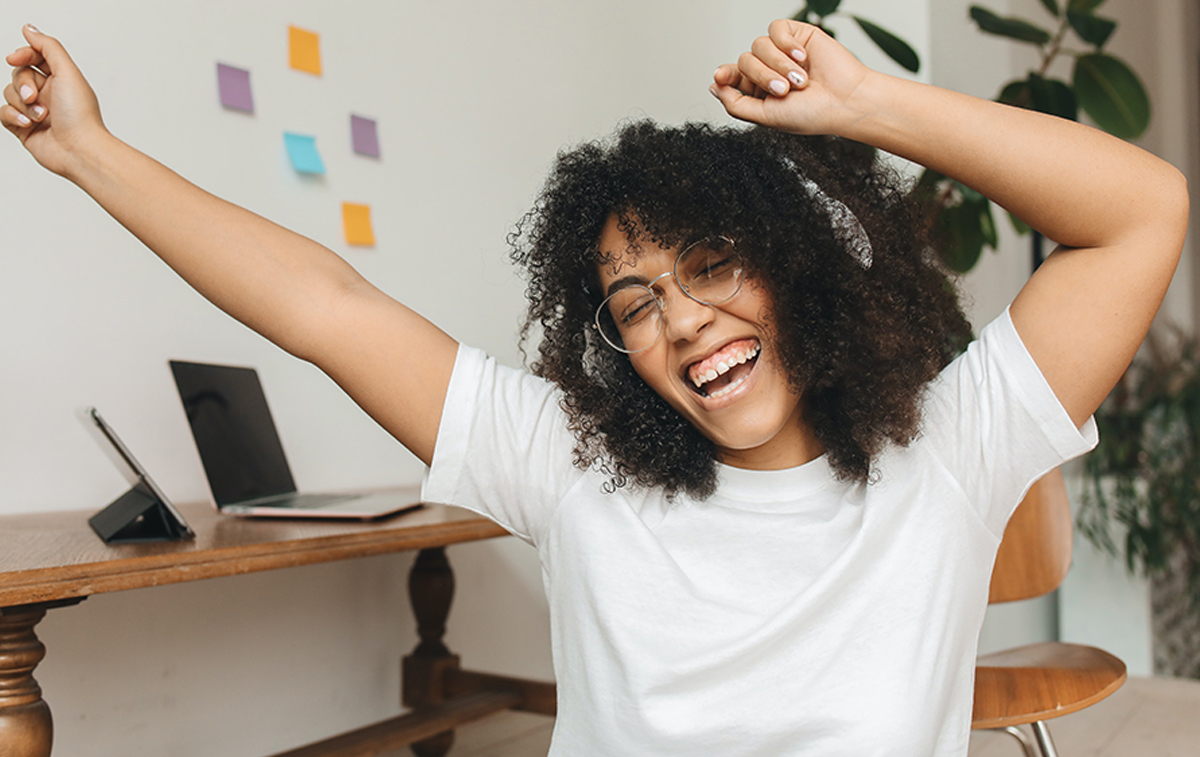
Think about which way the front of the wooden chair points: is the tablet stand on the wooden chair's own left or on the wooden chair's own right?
on the wooden chair's own right

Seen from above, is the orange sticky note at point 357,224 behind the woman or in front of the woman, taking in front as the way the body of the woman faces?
behind

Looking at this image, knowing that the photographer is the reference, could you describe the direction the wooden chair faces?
facing the viewer and to the right of the viewer

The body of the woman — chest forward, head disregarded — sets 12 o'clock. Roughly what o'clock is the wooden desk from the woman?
The wooden desk is roughly at 4 o'clock from the woman.

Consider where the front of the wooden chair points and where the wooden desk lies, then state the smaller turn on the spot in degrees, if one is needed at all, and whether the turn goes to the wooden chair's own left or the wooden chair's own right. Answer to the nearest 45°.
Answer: approximately 90° to the wooden chair's own right

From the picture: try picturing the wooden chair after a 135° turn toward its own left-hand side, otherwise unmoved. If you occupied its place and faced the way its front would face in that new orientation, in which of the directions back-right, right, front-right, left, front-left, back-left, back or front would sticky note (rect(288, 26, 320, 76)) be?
left

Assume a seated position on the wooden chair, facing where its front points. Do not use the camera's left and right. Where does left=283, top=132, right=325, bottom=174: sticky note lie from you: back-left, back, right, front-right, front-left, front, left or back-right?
back-right

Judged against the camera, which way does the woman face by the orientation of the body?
toward the camera
